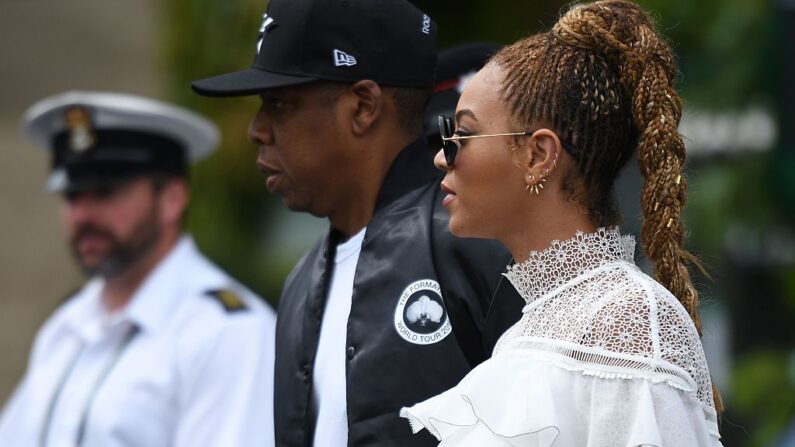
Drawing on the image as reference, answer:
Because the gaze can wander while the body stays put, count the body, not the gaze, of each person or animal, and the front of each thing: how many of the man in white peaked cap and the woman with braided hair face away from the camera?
0

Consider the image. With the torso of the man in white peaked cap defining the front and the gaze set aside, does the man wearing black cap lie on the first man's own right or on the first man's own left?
on the first man's own left

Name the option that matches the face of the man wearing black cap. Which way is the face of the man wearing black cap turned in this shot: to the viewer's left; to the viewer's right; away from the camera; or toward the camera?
to the viewer's left

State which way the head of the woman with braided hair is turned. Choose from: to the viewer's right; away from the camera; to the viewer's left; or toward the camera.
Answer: to the viewer's left

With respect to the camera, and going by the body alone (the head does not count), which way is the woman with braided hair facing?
to the viewer's left

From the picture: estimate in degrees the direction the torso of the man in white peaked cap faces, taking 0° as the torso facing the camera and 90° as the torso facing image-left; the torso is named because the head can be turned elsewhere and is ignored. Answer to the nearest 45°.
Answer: approximately 45°

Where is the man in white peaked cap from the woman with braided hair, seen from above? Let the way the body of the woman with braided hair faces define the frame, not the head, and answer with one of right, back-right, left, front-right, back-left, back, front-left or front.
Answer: front-right

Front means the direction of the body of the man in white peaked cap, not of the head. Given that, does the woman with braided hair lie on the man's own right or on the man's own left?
on the man's own left
